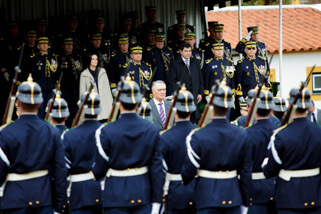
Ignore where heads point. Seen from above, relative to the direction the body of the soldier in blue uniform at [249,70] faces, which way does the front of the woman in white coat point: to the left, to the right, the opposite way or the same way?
the same way

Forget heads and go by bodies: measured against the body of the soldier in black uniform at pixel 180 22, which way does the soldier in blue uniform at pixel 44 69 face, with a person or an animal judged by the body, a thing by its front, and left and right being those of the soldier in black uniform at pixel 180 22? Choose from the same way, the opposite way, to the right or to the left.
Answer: the same way

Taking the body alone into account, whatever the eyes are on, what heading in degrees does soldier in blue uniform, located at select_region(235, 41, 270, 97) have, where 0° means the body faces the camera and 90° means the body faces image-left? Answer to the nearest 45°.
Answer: approximately 0°

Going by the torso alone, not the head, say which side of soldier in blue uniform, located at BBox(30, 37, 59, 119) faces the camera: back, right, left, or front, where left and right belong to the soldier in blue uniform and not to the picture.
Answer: front

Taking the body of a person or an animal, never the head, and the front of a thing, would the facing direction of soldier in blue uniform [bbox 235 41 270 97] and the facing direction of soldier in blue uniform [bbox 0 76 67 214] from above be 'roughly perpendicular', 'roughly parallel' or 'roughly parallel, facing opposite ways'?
roughly parallel, facing opposite ways

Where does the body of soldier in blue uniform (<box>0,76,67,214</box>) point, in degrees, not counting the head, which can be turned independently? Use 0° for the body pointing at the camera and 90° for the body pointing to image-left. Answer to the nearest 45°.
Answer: approximately 180°

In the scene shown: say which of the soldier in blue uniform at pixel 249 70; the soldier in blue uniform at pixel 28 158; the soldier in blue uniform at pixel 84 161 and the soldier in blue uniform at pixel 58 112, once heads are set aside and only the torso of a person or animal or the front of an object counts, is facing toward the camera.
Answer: the soldier in blue uniform at pixel 249 70

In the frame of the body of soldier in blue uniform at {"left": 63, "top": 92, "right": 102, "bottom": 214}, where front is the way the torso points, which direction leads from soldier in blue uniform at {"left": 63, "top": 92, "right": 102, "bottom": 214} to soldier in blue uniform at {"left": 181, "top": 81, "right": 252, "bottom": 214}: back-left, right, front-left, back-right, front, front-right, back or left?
back-right

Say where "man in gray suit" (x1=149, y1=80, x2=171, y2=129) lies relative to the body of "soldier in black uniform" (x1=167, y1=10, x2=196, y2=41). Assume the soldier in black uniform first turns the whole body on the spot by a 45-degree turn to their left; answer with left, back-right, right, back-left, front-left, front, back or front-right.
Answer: front-right

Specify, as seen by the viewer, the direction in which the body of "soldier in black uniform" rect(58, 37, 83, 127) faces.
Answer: toward the camera

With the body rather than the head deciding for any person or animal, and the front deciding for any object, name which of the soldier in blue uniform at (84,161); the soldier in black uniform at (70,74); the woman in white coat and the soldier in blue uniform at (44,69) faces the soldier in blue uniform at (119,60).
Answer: the soldier in blue uniform at (84,161)

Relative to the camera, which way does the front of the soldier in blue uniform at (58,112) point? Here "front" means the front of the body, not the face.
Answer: away from the camera

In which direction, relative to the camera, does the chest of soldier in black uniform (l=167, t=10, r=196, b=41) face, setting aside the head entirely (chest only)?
toward the camera

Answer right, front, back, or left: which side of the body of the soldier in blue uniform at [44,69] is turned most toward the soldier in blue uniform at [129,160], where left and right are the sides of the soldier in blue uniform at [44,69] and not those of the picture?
front

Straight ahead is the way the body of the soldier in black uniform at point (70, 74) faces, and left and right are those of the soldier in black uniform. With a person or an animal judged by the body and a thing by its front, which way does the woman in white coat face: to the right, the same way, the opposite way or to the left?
the same way

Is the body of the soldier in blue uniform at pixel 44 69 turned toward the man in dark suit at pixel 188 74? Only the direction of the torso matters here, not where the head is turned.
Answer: no

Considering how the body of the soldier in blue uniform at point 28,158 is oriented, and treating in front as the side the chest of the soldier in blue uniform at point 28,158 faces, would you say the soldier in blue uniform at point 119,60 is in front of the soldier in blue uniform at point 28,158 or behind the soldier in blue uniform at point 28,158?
in front

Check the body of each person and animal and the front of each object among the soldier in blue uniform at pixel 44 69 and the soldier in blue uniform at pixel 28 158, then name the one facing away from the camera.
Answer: the soldier in blue uniform at pixel 28 158

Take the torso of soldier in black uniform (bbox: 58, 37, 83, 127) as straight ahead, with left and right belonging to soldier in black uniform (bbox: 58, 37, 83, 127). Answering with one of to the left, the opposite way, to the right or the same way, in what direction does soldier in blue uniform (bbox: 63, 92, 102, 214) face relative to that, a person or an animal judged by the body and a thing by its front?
the opposite way

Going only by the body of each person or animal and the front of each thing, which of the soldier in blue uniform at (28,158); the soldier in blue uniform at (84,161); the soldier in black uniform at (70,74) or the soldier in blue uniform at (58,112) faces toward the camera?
the soldier in black uniform at (70,74)

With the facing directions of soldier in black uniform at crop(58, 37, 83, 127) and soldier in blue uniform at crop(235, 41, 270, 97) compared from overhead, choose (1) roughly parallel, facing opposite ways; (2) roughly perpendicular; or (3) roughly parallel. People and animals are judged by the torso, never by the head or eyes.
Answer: roughly parallel

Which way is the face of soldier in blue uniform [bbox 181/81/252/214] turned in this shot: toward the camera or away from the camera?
away from the camera
